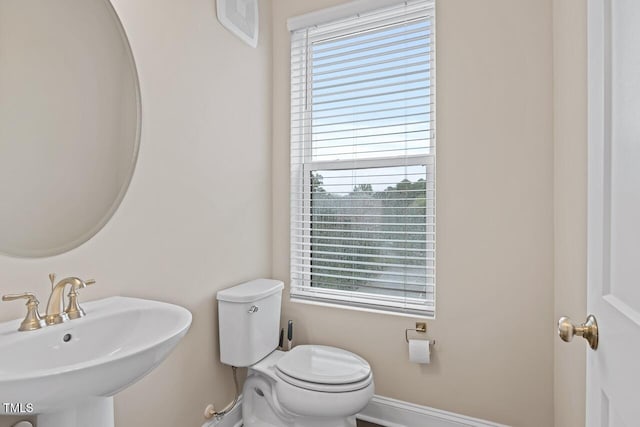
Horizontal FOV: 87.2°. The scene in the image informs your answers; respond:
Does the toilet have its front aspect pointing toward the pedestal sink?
no

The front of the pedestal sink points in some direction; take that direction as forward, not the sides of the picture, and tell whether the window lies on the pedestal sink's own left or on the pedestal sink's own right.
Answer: on the pedestal sink's own left

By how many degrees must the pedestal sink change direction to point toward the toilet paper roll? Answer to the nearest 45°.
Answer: approximately 45° to its left

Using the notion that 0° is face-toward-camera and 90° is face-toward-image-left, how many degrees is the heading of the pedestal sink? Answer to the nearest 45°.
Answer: approximately 315°

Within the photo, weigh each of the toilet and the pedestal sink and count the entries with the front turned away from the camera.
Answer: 0

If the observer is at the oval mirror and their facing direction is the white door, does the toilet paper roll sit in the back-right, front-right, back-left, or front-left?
front-left

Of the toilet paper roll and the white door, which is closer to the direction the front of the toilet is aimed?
the white door

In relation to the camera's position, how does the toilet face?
facing the viewer and to the right of the viewer

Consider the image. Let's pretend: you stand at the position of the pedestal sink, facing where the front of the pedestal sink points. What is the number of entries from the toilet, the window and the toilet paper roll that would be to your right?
0

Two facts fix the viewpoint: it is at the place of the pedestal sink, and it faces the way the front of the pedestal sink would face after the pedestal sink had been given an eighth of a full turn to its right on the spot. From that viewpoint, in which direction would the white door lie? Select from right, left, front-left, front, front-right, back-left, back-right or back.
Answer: front-left

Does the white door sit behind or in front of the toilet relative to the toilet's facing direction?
in front
